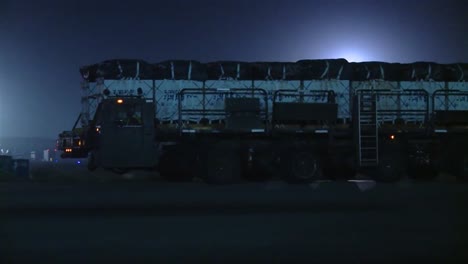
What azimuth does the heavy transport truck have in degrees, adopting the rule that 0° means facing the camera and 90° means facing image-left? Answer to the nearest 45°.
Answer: approximately 90°
